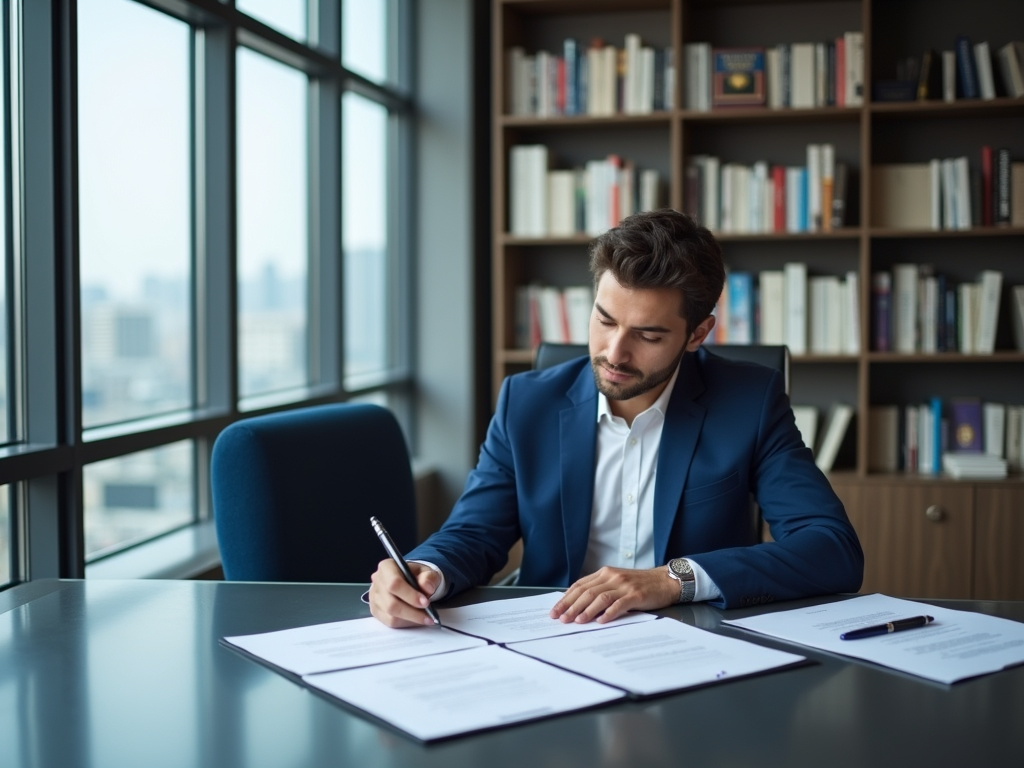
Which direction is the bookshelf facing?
toward the camera

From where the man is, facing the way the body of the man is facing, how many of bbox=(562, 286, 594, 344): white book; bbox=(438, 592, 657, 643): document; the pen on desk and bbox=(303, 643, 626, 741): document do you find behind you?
1

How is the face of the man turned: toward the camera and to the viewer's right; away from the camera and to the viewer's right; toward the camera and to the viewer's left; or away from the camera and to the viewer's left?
toward the camera and to the viewer's left

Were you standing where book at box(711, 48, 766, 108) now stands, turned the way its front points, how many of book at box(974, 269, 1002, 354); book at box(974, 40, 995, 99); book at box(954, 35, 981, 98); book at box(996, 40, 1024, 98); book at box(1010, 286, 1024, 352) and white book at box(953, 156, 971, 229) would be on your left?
6

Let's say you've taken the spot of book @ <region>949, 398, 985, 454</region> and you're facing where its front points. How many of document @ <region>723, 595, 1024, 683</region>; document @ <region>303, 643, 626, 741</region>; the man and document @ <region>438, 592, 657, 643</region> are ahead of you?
4

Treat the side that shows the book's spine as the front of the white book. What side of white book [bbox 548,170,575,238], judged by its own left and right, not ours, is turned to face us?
front

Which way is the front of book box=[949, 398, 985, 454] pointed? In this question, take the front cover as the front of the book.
toward the camera

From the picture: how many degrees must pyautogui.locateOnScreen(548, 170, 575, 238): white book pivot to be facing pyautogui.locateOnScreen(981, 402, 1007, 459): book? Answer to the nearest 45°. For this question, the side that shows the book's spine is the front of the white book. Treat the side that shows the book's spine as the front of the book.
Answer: approximately 90° to its left
